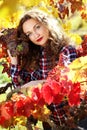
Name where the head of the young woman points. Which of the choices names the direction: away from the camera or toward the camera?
toward the camera

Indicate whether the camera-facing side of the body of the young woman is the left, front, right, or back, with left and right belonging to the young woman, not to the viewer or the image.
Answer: front
